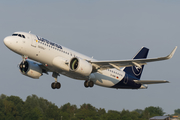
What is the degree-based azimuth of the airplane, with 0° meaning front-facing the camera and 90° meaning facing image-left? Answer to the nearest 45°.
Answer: approximately 45°
